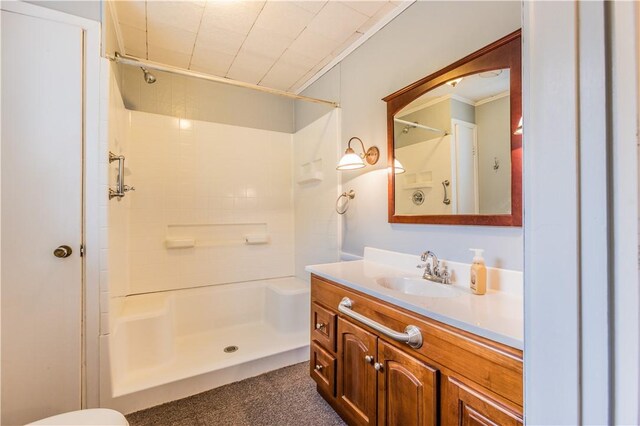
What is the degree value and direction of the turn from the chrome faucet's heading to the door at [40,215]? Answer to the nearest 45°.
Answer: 0° — it already faces it

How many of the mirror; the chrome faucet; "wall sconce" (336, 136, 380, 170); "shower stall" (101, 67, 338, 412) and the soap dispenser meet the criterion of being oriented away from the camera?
0

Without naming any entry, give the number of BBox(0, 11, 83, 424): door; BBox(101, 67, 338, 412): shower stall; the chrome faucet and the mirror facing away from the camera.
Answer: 0

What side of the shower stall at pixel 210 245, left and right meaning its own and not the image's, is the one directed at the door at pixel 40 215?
right

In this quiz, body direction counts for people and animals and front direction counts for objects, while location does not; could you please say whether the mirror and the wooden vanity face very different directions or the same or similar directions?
same or similar directions

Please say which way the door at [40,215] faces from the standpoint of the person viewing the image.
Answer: facing the viewer and to the right of the viewer

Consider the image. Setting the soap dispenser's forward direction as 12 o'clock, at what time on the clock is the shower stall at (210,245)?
The shower stall is roughly at 2 o'clock from the soap dispenser.

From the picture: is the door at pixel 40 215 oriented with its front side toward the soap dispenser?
no

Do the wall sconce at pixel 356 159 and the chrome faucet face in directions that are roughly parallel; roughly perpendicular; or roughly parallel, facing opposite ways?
roughly parallel

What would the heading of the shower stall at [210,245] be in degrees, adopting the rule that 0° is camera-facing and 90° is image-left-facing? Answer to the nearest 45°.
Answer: approximately 315°
